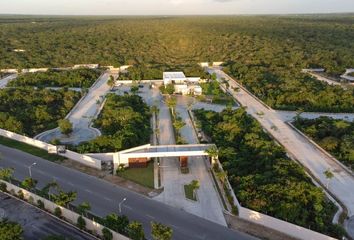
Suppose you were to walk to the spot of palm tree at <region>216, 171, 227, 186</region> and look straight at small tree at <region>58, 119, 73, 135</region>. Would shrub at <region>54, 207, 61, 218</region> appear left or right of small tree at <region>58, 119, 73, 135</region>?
left

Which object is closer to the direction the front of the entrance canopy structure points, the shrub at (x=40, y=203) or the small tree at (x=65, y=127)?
the shrub

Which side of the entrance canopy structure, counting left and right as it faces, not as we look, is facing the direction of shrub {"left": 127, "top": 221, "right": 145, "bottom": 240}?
front

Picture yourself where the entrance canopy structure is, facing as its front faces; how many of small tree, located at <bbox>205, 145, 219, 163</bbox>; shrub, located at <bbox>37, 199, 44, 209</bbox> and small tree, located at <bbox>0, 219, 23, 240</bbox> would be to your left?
1

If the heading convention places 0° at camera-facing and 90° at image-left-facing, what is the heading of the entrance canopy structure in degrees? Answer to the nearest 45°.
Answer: approximately 0°

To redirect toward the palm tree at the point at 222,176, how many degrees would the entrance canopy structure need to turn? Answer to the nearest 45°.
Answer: approximately 45° to its left

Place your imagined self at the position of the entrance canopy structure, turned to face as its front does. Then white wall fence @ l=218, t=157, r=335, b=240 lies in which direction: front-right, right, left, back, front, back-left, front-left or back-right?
front-left

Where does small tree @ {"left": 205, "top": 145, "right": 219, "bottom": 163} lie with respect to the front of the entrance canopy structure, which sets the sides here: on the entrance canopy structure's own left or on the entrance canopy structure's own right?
on the entrance canopy structure's own left

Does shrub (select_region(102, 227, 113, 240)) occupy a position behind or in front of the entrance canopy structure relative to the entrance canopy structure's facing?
in front

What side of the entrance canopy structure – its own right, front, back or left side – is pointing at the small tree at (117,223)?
front

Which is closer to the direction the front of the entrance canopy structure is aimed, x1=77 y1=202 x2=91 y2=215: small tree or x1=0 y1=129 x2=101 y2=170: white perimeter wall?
the small tree

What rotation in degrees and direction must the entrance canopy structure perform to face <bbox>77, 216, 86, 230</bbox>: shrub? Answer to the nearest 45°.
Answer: approximately 45° to its right

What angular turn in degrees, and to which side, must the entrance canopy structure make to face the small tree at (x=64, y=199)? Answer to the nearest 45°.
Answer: approximately 45° to its right

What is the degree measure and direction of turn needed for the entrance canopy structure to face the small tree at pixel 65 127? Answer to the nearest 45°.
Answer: approximately 135° to its right

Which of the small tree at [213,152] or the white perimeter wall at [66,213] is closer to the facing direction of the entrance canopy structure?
the white perimeter wall

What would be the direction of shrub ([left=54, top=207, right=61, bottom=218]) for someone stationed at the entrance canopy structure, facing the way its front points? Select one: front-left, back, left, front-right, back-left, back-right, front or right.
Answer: front-right

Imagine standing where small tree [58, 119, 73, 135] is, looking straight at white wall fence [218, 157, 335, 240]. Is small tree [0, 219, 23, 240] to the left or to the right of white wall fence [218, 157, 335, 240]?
right

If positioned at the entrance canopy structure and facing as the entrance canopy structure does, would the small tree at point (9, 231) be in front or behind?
in front
